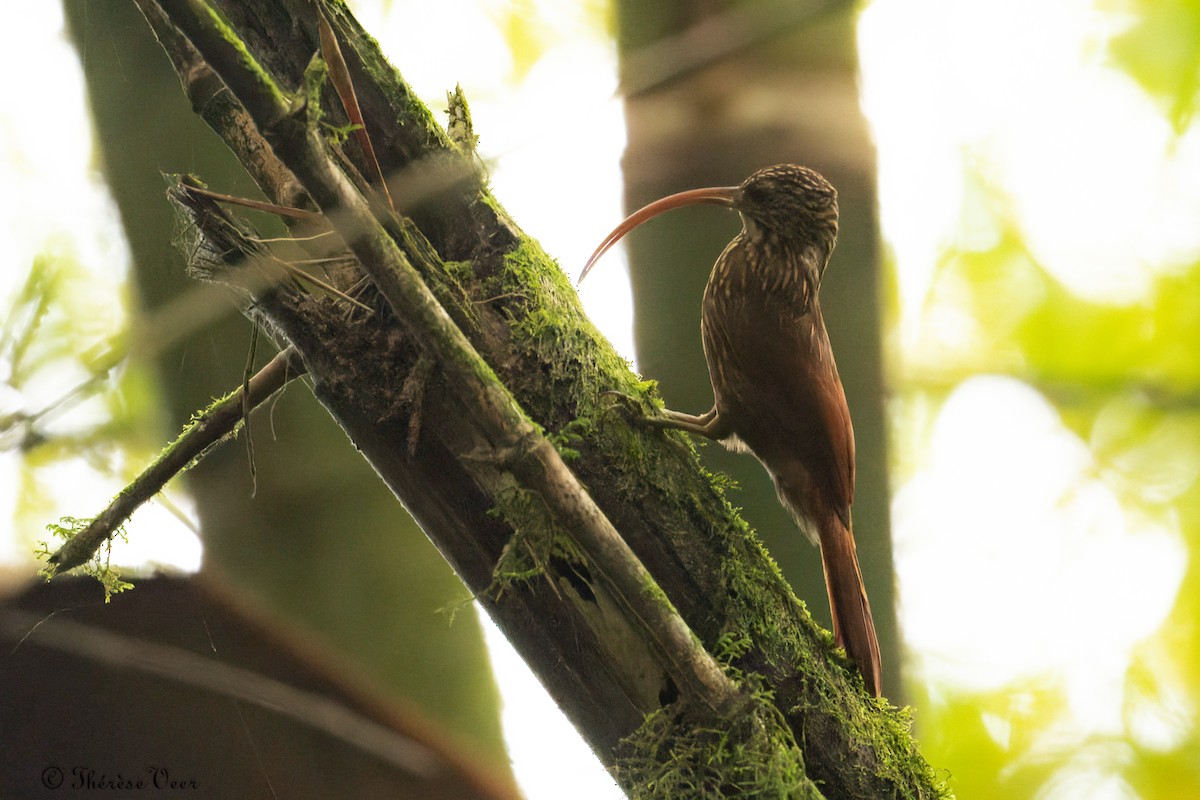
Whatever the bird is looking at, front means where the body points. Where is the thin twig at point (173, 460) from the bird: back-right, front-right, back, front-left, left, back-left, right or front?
front-left

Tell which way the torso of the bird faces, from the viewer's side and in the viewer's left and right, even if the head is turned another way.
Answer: facing to the left of the viewer

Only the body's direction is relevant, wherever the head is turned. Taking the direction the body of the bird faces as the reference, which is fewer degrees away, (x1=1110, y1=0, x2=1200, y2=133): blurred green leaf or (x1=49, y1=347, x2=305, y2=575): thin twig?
the thin twig

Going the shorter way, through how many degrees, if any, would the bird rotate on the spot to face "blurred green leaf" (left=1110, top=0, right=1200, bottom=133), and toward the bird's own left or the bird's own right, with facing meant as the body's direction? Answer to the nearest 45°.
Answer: approximately 135° to the bird's own right
